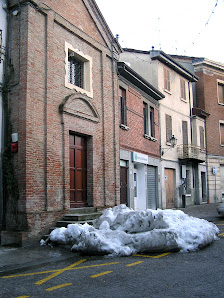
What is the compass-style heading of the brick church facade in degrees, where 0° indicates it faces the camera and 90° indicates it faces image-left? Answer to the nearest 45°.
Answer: approximately 315°

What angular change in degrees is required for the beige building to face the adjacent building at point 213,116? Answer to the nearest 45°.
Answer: approximately 90° to its left

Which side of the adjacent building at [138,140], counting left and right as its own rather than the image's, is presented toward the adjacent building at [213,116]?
left

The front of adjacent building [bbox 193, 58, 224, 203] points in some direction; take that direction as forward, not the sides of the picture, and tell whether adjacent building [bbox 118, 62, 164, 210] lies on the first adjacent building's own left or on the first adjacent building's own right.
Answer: on the first adjacent building's own right

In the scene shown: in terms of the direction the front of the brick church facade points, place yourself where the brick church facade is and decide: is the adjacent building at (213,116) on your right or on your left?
on your left
